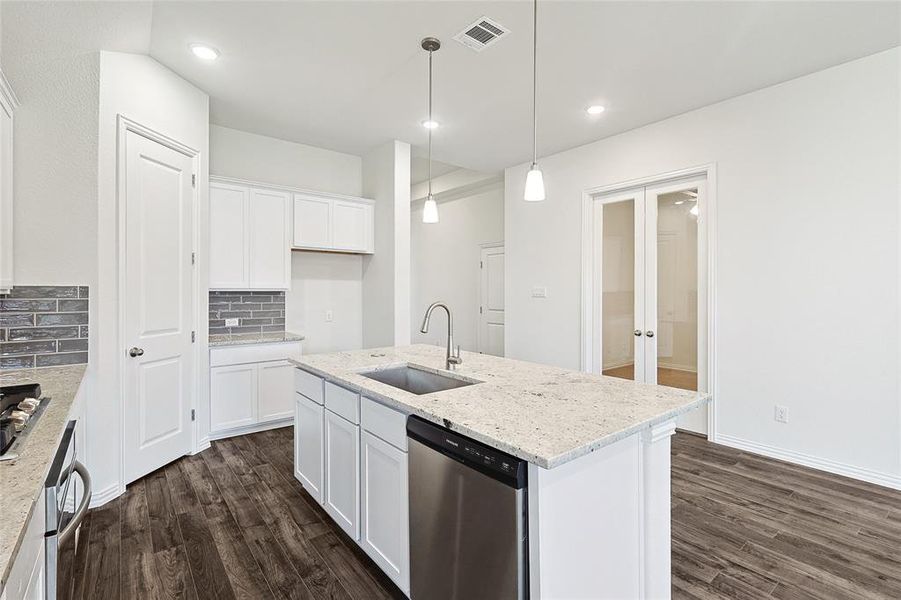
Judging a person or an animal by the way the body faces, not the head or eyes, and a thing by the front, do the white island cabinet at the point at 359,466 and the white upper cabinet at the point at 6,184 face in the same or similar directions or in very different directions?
very different directions

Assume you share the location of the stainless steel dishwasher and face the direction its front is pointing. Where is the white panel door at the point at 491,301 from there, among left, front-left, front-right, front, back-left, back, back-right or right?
back-right

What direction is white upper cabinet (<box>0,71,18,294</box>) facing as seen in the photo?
to the viewer's right

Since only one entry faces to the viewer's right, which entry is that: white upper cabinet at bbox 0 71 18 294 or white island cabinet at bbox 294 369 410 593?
the white upper cabinet

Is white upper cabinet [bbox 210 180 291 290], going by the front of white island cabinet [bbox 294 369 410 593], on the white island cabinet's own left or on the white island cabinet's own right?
on the white island cabinet's own right
